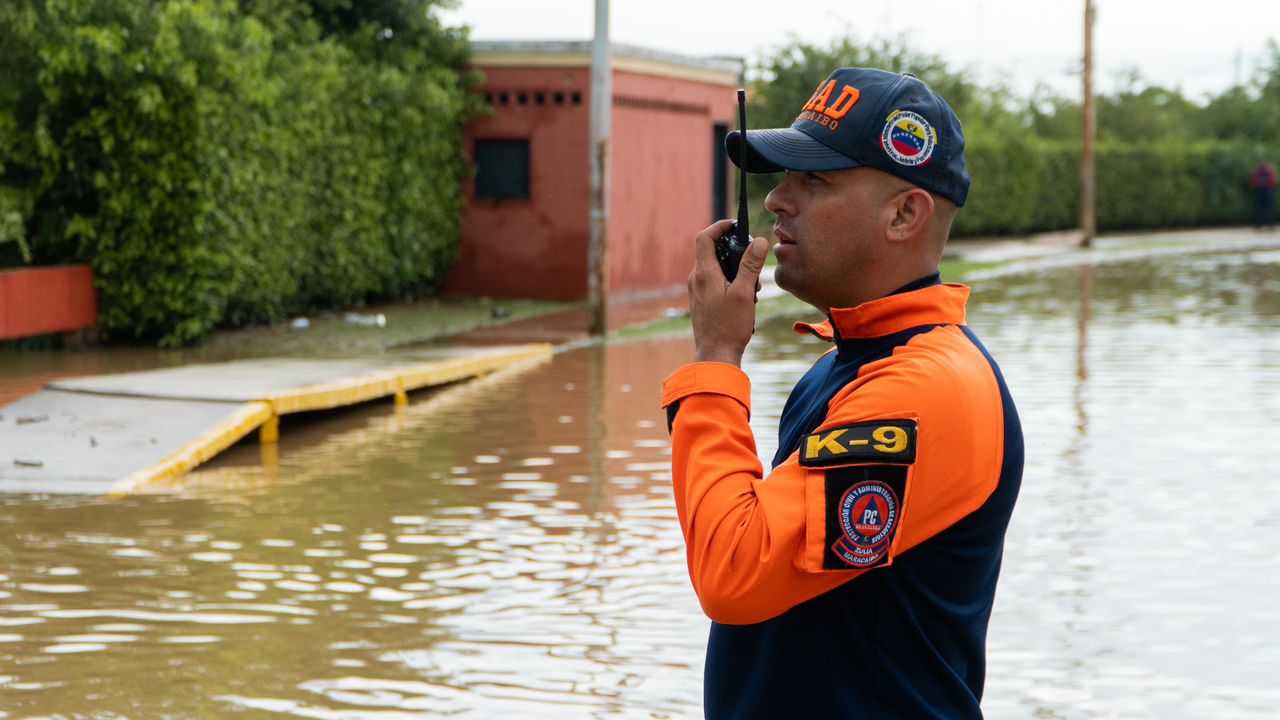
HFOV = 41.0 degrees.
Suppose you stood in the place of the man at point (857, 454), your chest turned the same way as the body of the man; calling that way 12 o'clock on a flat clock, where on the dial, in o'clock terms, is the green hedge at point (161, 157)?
The green hedge is roughly at 2 o'clock from the man.

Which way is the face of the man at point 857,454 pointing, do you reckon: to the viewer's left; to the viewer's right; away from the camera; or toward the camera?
to the viewer's left

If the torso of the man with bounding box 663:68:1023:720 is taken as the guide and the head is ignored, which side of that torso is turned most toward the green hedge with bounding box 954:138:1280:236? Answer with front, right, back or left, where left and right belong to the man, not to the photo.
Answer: right

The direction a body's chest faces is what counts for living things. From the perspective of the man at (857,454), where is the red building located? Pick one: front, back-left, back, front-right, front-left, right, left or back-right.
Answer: right

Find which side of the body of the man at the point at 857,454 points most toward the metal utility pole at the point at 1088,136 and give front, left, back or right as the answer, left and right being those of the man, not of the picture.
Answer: right

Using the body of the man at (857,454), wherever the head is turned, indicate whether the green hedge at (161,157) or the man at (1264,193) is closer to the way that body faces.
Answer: the green hedge

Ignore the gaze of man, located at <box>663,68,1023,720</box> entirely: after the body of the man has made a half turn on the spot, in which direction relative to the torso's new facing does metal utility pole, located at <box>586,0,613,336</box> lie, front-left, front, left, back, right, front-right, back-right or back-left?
left

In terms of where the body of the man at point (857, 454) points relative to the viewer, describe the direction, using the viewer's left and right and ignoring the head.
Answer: facing to the left of the viewer
